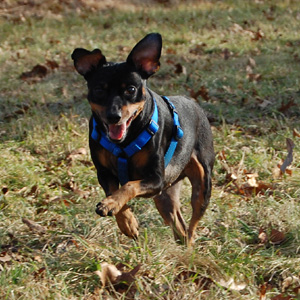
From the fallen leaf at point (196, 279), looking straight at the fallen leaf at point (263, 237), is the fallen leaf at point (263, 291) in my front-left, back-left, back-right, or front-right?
front-right

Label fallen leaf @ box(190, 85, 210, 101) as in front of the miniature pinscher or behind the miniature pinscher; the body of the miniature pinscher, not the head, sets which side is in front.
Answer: behind

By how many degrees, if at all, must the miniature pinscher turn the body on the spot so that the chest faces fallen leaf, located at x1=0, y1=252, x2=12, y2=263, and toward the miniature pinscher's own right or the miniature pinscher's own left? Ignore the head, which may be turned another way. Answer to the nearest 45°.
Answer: approximately 45° to the miniature pinscher's own right

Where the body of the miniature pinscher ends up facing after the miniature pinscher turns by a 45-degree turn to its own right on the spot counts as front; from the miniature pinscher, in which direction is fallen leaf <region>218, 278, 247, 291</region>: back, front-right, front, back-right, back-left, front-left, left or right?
back-left

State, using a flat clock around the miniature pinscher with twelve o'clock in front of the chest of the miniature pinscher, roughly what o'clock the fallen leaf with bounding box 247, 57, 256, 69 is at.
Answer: The fallen leaf is roughly at 5 o'clock from the miniature pinscher.

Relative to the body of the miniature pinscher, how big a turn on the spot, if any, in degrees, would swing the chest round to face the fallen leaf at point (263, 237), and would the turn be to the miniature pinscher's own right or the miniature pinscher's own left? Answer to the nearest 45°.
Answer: approximately 135° to the miniature pinscher's own left

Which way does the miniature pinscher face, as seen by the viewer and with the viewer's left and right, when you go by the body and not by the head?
facing the viewer and to the left of the viewer

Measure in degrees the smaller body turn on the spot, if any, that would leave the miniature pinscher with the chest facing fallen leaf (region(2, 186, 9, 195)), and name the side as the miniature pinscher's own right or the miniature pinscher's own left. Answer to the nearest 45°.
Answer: approximately 90° to the miniature pinscher's own right

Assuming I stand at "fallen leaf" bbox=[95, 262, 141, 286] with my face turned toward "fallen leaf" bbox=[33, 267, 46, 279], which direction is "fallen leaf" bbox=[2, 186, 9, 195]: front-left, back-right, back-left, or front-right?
front-right

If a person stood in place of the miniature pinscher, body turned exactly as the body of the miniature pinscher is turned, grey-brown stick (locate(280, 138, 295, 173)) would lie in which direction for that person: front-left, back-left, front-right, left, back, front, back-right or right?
back

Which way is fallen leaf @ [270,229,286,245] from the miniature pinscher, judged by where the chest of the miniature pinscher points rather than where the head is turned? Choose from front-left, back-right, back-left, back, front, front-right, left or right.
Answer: back-left

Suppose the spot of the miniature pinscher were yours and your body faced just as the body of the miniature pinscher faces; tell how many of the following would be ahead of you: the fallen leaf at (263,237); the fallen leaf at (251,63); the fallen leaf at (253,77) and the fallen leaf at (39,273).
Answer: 1

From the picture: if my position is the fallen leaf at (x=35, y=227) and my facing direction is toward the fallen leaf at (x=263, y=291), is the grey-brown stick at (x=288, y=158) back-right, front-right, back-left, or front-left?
front-left

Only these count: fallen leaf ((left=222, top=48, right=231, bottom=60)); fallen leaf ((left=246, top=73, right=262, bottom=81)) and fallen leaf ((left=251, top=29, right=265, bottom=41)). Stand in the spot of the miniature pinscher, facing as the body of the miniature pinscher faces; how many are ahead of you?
0

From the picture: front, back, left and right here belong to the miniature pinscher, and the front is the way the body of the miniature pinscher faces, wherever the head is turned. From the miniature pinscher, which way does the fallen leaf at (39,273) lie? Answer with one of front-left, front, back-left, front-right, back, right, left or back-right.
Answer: front

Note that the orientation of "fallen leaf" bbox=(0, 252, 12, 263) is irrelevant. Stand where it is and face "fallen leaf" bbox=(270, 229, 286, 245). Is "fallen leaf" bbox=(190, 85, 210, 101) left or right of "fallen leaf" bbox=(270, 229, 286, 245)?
left

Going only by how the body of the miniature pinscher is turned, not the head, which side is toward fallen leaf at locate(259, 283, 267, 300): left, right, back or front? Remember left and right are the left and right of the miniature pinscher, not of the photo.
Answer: left
